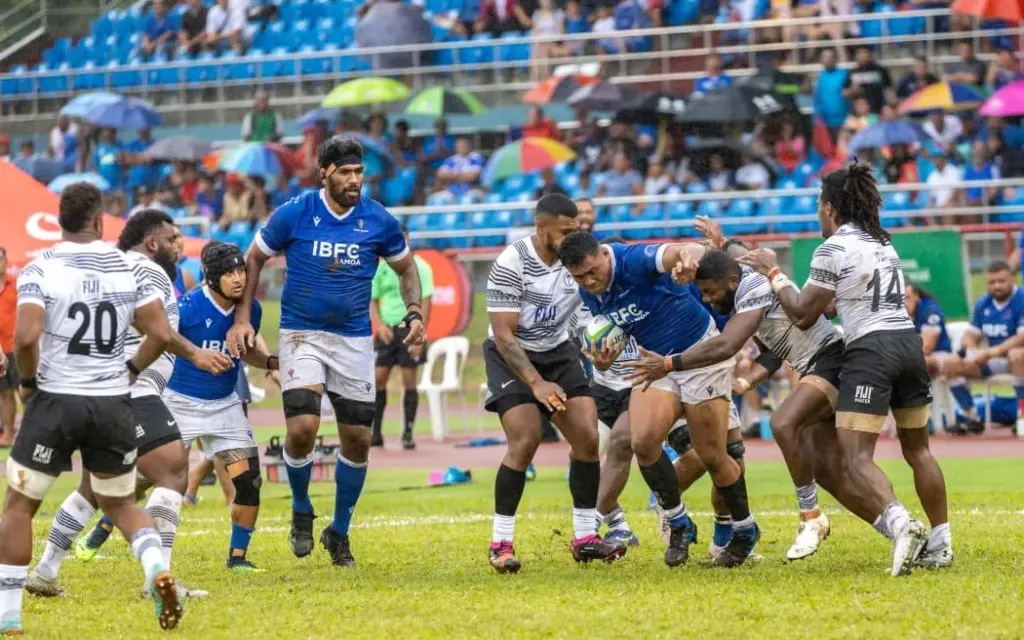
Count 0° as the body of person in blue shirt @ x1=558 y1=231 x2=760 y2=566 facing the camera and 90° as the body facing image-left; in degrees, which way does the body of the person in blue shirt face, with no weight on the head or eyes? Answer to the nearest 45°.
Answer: approximately 45°

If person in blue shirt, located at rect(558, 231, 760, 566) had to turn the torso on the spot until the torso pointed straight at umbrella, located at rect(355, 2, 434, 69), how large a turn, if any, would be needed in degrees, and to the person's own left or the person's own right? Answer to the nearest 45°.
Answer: approximately 135° to the person's own right

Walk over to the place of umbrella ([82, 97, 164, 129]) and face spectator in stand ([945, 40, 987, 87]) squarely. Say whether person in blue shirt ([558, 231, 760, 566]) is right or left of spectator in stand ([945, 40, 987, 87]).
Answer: right

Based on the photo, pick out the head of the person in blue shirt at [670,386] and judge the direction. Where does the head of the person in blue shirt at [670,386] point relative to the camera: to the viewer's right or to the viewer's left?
to the viewer's left

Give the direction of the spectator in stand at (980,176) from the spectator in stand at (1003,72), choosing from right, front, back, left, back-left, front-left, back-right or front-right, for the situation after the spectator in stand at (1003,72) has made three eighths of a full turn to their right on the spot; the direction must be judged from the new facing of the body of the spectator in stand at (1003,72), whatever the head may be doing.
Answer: back-left

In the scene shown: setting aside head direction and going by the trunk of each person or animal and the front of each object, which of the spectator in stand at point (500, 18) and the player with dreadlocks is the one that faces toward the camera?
the spectator in stand

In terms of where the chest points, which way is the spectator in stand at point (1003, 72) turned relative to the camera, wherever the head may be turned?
toward the camera

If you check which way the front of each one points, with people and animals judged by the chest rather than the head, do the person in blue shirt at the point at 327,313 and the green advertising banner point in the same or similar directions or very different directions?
same or similar directions

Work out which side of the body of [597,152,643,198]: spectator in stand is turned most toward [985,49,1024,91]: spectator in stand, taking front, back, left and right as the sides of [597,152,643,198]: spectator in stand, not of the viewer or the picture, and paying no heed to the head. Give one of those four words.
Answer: left

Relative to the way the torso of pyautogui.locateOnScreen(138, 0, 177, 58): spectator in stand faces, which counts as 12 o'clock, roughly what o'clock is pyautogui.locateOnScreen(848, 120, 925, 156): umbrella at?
The umbrella is roughly at 11 o'clock from the spectator in stand.

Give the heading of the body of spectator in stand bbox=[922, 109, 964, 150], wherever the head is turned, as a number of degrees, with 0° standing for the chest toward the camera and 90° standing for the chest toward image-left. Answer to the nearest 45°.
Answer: approximately 0°

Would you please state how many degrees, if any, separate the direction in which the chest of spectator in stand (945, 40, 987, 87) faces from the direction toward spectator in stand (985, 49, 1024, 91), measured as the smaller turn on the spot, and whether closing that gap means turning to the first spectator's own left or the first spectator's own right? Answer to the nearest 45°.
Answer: approximately 45° to the first spectator's own left

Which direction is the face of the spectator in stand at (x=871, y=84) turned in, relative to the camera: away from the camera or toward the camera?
toward the camera

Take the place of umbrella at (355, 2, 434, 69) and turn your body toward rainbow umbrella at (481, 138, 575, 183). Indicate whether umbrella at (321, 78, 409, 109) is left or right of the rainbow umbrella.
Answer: right

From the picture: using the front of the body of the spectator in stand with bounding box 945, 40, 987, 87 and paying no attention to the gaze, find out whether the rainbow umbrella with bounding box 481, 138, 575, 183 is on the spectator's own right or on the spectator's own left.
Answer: on the spectator's own right

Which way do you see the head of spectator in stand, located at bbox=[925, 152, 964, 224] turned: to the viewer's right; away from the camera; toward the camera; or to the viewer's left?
toward the camera

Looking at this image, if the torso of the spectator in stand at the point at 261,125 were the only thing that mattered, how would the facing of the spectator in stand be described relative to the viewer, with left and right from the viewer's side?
facing the viewer
